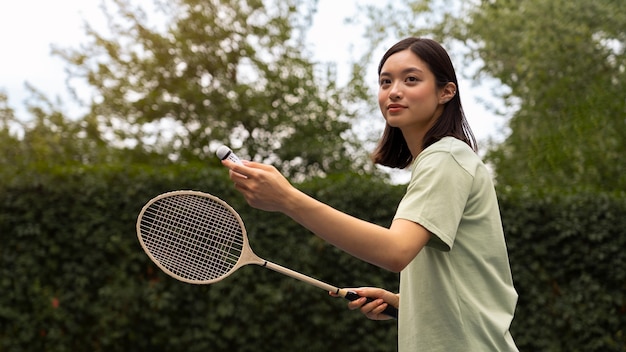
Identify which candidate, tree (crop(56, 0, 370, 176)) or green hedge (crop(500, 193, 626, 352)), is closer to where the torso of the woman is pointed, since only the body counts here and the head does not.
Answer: the tree

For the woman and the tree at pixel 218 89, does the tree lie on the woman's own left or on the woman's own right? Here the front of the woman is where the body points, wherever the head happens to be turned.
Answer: on the woman's own right

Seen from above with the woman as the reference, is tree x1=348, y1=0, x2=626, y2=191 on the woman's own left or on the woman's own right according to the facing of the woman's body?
on the woman's own right

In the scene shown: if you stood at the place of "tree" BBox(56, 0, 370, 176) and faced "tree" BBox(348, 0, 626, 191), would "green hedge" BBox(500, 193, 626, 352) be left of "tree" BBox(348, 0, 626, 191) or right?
right

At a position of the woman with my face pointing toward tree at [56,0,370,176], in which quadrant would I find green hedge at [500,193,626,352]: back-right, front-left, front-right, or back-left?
front-right

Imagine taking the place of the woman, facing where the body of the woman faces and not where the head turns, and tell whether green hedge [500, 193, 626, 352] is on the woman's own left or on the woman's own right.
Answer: on the woman's own right

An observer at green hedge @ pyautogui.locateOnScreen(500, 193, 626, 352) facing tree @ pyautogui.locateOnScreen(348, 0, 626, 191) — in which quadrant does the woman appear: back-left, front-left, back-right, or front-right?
back-left

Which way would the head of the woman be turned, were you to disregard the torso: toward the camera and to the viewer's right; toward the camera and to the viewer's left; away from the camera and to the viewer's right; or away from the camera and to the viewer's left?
toward the camera and to the viewer's left

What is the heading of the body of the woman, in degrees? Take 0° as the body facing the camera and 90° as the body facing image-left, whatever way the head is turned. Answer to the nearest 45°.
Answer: approximately 90°
